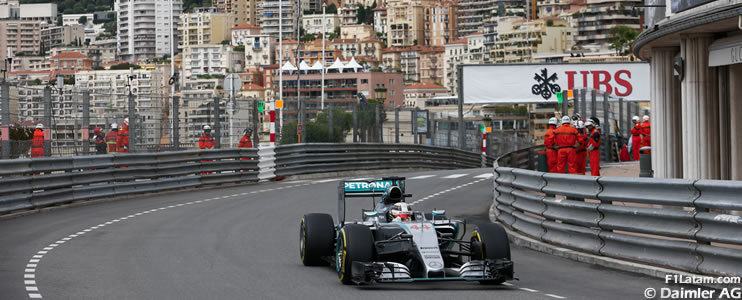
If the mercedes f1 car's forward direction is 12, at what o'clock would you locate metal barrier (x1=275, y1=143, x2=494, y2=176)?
The metal barrier is roughly at 6 o'clock from the mercedes f1 car.

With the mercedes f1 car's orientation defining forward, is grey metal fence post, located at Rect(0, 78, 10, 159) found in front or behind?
behind

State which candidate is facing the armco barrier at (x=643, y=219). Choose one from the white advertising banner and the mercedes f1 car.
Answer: the white advertising banner

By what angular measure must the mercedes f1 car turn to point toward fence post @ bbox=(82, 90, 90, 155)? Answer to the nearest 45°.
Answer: approximately 135° to its right

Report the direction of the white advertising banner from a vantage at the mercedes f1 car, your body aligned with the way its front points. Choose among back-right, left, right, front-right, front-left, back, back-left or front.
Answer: back

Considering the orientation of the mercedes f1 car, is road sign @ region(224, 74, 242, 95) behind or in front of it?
behind

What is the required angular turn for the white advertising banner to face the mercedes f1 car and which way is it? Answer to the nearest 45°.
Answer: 0° — it already faces it

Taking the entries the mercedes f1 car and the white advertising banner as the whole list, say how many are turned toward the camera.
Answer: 2

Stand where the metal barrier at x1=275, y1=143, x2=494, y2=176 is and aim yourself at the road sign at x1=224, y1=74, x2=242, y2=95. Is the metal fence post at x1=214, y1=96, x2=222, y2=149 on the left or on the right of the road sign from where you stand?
left

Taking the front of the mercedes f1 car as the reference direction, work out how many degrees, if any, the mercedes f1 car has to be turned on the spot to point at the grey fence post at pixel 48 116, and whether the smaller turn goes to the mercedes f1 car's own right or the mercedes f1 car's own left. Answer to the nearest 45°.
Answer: approximately 135° to the mercedes f1 car's own right

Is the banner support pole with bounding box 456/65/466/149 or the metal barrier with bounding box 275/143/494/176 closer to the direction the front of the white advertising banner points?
the metal barrier

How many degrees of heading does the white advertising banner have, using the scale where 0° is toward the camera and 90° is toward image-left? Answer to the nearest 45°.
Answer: approximately 0°
